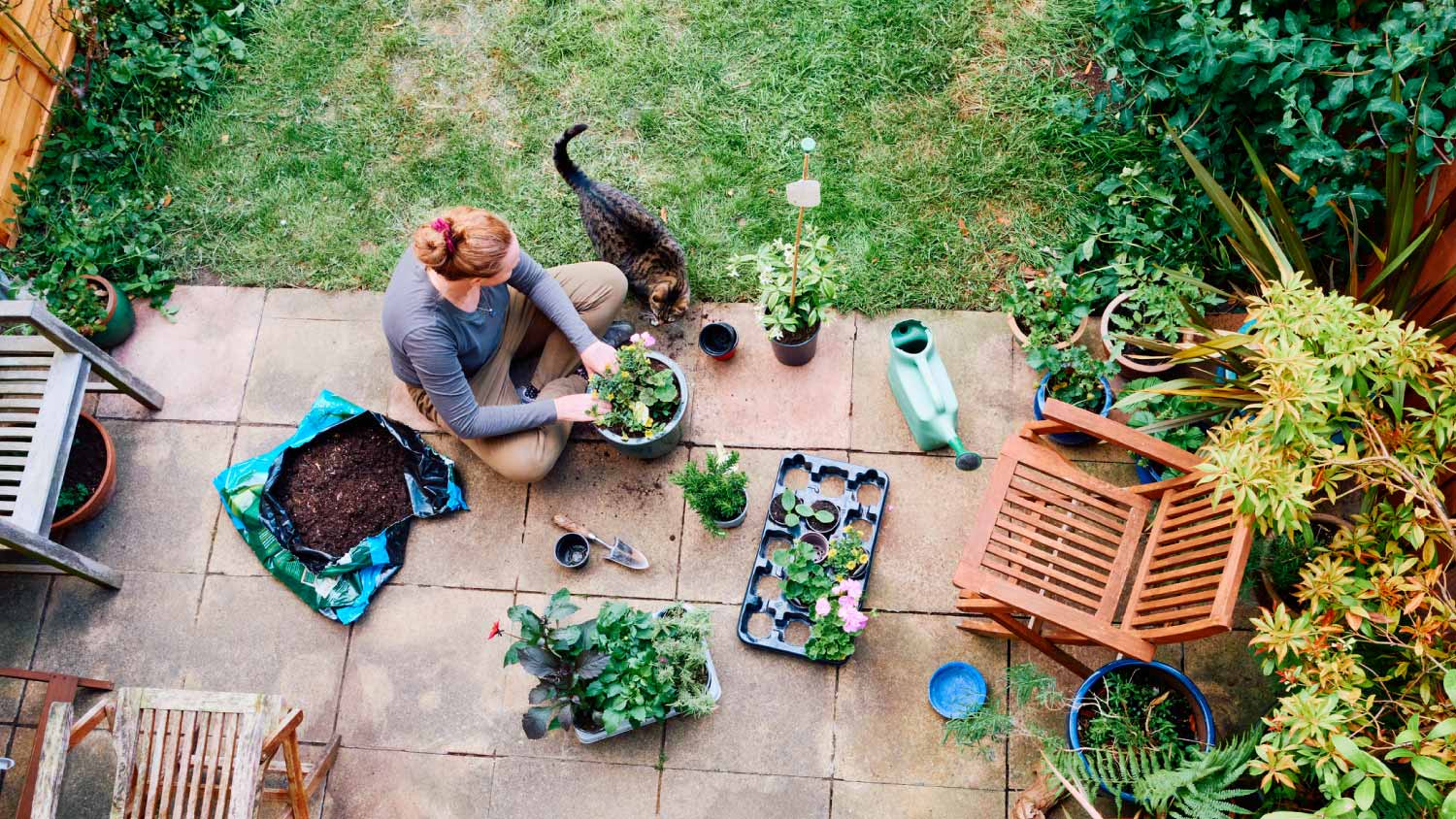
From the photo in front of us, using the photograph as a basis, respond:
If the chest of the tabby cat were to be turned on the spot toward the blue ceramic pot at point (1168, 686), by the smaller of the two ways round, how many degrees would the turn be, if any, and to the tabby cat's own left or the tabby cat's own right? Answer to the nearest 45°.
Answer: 0° — it already faces it

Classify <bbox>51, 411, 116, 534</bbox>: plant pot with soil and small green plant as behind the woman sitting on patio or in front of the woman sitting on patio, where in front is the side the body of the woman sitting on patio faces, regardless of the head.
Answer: behind

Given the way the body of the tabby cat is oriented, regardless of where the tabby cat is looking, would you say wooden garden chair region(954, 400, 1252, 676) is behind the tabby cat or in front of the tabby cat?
in front

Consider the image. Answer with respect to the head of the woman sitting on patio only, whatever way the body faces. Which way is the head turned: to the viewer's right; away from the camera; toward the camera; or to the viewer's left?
to the viewer's right

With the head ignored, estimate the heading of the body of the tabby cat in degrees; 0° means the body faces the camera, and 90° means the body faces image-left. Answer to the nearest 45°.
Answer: approximately 315°

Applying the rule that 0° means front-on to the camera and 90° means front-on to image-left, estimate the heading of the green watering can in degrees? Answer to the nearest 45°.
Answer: approximately 315°
